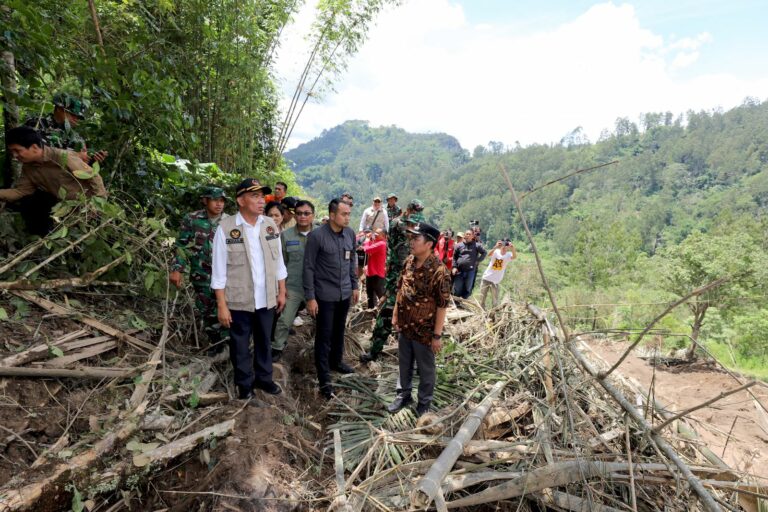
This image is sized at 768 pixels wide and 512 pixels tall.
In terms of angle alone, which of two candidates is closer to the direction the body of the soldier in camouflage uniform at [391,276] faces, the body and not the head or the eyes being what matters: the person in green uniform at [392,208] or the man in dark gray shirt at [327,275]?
the man in dark gray shirt

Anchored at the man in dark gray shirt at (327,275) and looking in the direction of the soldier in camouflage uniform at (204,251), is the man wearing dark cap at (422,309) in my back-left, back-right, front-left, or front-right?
back-right

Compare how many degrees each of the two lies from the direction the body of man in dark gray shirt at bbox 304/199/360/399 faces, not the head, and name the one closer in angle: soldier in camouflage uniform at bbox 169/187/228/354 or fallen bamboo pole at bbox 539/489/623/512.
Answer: the fallen bamboo pole

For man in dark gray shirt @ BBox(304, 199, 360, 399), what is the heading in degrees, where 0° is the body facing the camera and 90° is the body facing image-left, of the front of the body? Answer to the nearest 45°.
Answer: approximately 315°

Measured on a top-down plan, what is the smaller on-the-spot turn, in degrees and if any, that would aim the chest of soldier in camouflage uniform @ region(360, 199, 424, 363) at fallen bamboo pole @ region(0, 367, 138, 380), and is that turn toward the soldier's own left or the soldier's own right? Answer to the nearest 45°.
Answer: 0° — they already face it

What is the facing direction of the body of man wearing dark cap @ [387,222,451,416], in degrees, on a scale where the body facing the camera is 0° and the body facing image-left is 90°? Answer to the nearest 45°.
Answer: approximately 45°

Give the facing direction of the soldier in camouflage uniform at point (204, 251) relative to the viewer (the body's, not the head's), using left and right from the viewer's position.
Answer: facing the viewer and to the right of the viewer

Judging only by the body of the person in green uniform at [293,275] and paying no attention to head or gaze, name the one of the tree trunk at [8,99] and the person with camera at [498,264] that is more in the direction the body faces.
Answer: the tree trunk

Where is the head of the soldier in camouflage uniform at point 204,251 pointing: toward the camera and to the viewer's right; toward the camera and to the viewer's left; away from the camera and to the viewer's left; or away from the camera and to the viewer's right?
toward the camera and to the viewer's right

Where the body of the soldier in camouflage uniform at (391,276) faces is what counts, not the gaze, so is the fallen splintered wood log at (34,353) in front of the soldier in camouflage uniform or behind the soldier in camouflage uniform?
in front

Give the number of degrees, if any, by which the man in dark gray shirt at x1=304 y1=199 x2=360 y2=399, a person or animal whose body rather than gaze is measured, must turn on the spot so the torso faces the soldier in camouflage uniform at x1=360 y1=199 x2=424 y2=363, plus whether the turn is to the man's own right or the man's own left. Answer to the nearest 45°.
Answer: approximately 90° to the man's own left

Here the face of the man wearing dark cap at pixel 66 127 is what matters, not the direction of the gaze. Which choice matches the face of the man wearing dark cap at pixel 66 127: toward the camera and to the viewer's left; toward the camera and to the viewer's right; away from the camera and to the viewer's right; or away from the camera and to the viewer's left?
toward the camera and to the viewer's right

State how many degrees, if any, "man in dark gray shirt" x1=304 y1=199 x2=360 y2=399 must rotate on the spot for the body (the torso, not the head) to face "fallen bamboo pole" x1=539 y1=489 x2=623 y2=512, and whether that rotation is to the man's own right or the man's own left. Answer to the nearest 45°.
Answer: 0° — they already face it

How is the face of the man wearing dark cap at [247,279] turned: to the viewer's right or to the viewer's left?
to the viewer's right

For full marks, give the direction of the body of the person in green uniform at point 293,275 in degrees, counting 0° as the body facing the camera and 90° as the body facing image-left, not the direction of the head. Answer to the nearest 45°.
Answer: approximately 0°
